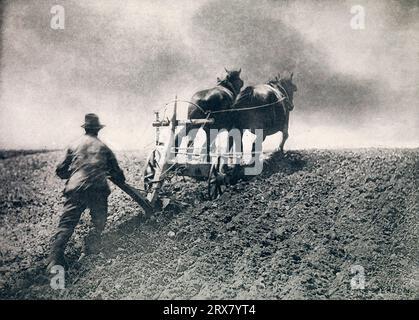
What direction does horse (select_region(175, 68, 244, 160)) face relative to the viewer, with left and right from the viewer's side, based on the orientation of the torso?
facing away from the viewer and to the right of the viewer
